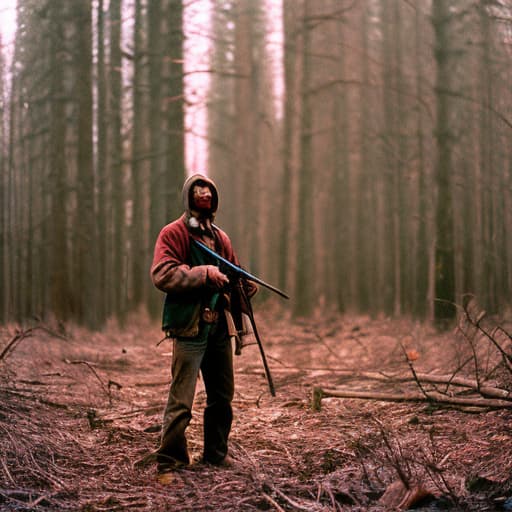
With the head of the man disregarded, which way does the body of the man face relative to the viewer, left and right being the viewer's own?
facing the viewer and to the right of the viewer

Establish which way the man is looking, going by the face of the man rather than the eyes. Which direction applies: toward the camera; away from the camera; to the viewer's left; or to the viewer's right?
toward the camera

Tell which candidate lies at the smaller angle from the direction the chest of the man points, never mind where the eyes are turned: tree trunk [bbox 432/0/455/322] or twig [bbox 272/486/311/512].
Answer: the twig

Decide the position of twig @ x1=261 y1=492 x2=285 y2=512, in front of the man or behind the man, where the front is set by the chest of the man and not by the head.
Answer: in front

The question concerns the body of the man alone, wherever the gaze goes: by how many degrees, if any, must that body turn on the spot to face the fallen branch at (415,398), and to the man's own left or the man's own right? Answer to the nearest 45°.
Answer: approximately 90° to the man's own left

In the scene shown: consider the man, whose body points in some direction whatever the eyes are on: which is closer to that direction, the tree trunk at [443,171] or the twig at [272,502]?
the twig

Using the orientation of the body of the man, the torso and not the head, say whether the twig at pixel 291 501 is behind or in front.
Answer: in front

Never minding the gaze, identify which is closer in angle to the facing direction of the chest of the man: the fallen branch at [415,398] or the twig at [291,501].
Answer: the twig

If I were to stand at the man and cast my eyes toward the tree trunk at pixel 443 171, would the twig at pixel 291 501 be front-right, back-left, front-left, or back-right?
back-right
